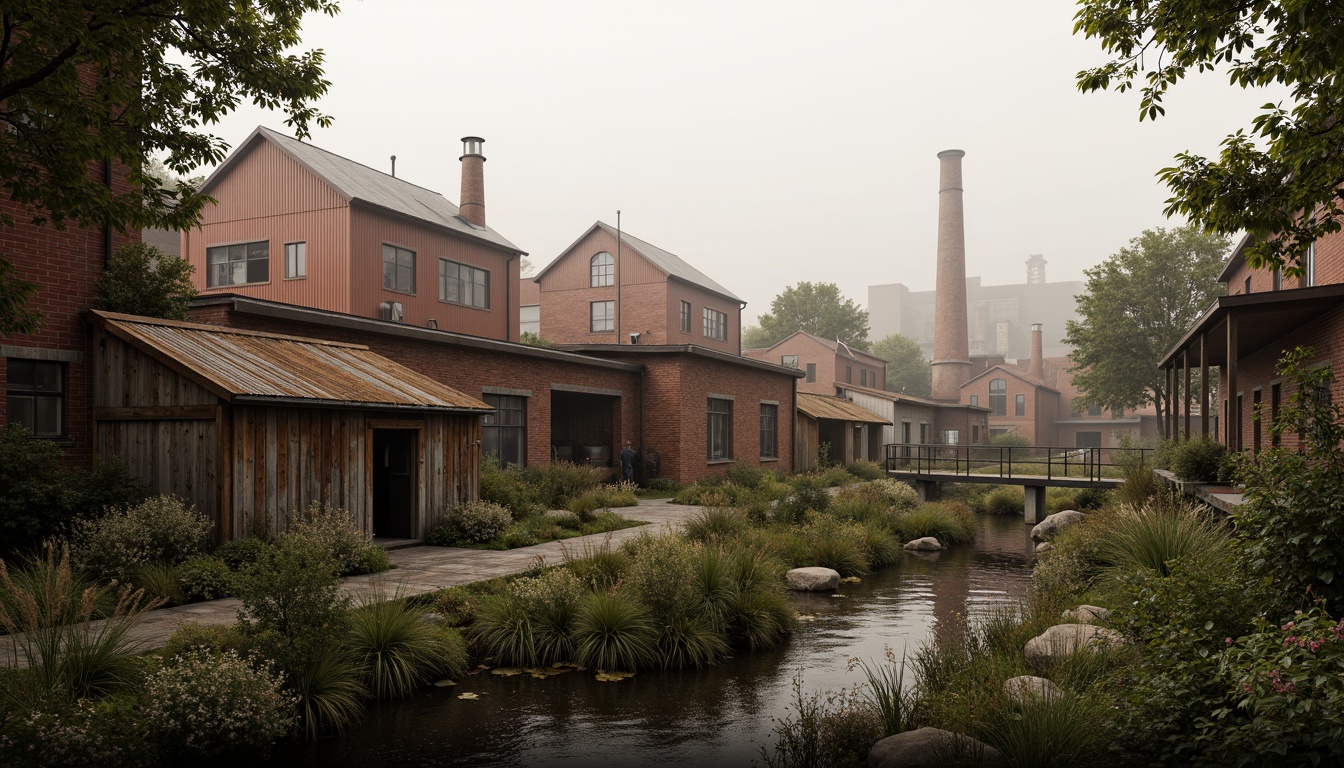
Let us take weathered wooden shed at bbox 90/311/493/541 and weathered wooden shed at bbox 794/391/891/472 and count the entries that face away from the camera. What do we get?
0

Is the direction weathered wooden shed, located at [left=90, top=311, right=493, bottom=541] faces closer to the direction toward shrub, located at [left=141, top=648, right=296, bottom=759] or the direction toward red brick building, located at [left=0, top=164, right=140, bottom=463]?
the shrub

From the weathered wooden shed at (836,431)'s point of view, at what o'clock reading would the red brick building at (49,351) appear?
The red brick building is roughly at 2 o'clock from the weathered wooden shed.

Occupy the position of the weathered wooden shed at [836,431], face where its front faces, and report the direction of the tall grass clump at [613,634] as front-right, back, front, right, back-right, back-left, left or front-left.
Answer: front-right

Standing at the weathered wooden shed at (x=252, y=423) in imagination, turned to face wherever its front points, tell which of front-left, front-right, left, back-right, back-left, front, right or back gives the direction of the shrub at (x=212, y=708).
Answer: front-right

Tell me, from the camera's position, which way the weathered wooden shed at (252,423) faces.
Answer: facing the viewer and to the right of the viewer

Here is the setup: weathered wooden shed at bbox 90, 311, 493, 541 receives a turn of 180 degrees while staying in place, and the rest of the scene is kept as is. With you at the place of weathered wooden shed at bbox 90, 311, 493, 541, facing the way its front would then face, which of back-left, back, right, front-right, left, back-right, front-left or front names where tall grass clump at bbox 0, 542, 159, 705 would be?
back-left

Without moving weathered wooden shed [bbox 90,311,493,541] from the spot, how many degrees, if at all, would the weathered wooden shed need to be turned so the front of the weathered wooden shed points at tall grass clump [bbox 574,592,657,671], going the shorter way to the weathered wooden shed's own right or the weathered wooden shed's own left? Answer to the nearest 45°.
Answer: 0° — it already faces it

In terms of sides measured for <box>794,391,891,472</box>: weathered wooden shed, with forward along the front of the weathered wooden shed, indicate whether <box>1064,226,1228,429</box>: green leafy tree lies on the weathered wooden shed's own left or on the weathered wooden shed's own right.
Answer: on the weathered wooden shed's own left

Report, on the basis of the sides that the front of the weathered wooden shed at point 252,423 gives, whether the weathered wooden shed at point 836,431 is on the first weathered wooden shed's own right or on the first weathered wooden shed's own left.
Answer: on the first weathered wooden shed's own left

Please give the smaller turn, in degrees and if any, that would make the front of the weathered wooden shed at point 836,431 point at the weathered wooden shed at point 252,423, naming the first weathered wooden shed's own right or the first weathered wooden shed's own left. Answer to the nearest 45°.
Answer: approximately 45° to the first weathered wooden shed's own right
